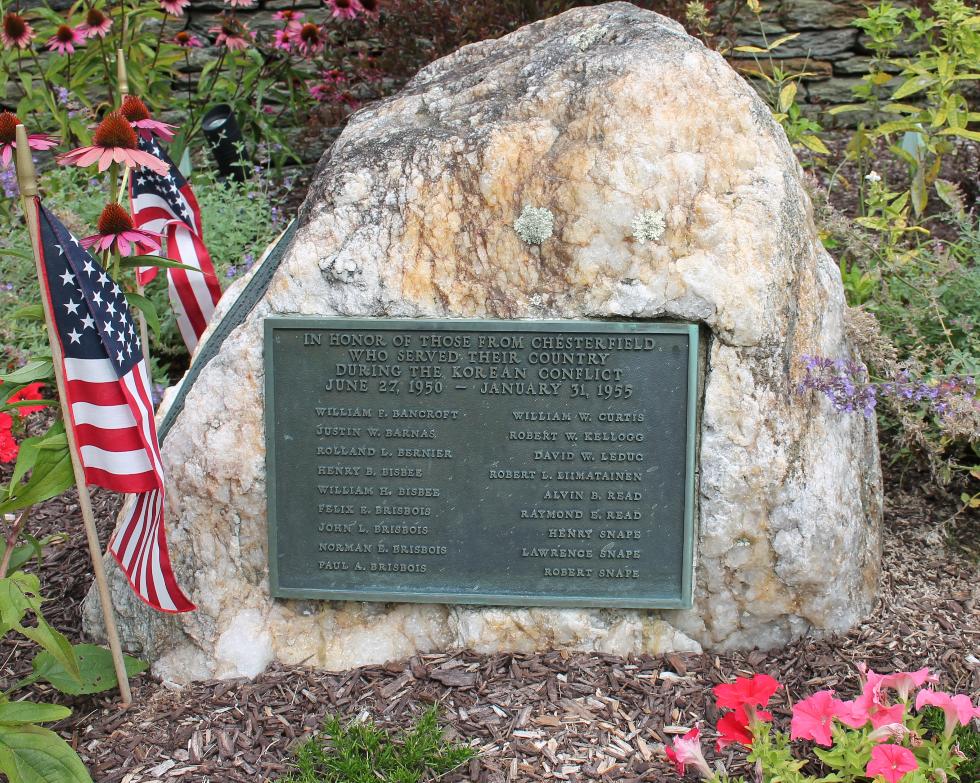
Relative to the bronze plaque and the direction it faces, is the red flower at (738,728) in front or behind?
in front

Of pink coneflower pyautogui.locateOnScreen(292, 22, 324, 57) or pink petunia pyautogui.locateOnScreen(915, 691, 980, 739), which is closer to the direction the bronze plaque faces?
the pink petunia

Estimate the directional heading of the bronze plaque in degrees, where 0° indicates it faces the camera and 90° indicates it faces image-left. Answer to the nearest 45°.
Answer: approximately 0°

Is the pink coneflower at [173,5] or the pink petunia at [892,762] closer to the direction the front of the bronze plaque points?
the pink petunia

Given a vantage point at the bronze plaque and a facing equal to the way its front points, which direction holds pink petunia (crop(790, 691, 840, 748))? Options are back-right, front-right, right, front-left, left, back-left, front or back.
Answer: front-left

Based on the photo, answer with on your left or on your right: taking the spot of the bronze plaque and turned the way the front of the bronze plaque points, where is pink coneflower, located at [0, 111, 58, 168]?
on your right

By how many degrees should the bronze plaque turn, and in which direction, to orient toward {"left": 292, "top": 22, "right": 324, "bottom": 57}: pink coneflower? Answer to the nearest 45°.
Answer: approximately 180°

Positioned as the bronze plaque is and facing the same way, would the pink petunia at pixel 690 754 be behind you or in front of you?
in front

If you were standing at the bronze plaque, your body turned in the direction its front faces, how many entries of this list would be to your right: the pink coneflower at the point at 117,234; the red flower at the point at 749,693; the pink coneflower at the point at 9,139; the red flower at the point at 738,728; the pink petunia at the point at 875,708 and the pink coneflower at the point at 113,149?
3

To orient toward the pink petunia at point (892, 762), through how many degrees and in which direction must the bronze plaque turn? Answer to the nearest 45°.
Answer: approximately 45° to its left

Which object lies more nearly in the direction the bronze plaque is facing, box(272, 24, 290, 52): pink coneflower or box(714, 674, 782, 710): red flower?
the red flower

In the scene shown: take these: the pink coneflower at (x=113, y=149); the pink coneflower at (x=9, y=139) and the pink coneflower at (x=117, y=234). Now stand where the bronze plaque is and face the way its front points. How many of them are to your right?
3

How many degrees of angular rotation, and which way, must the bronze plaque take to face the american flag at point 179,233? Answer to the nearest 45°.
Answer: approximately 135° to its right

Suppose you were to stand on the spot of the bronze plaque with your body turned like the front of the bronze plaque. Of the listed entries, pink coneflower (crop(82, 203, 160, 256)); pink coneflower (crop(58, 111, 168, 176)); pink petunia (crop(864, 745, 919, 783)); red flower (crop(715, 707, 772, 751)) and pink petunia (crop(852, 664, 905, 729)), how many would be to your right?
2

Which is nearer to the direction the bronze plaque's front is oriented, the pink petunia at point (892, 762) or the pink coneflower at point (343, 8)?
the pink petunia

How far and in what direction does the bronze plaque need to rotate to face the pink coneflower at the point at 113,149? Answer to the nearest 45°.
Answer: approximately 90° to its right
